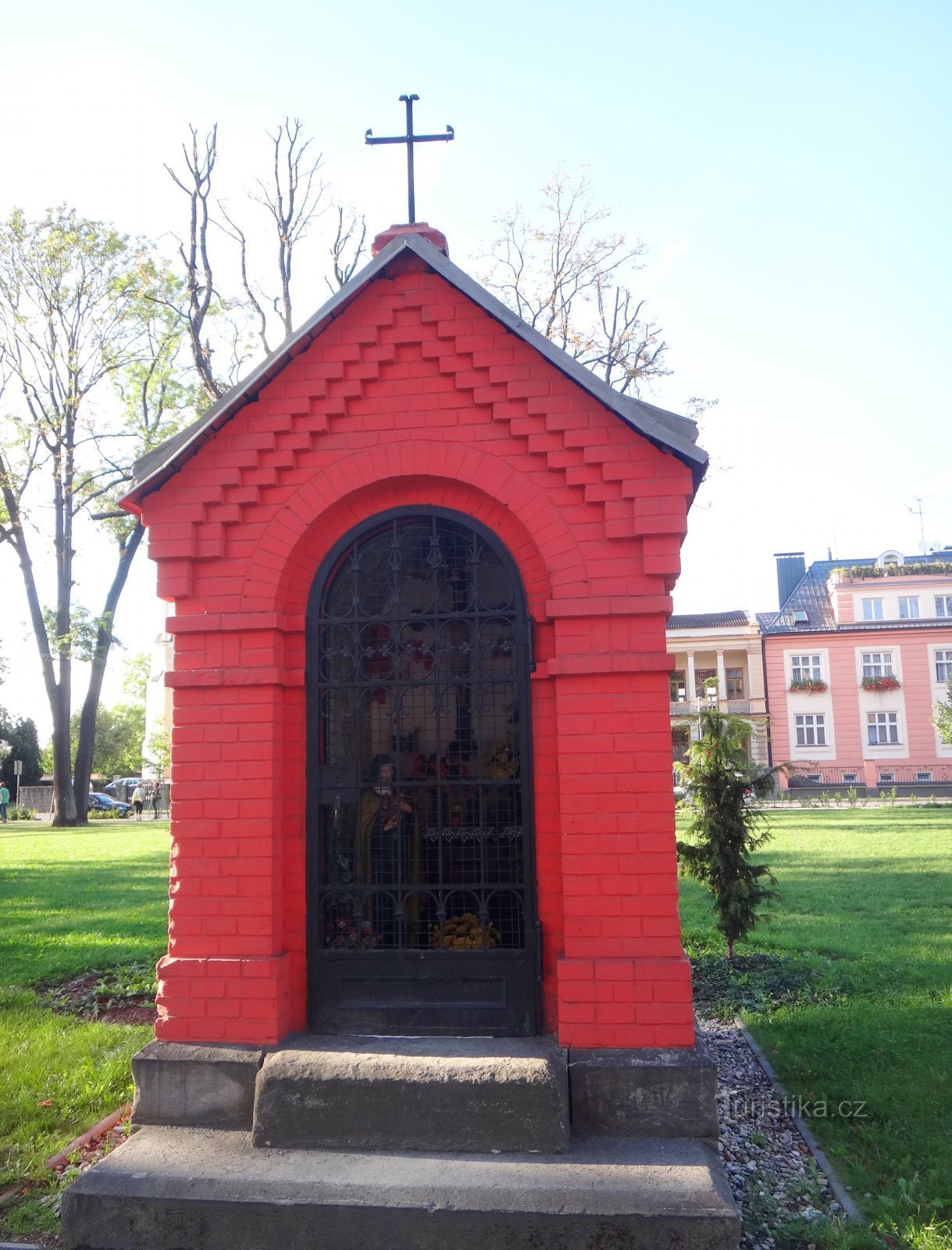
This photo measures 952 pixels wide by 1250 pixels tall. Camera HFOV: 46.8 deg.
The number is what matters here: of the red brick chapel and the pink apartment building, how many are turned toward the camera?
2

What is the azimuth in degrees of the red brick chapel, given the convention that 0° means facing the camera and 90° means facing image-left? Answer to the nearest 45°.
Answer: approximately 0°

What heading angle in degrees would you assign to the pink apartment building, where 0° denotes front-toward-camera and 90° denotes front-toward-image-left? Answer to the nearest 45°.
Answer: approximately 0°

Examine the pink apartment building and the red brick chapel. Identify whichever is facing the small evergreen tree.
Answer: the pink apartment building

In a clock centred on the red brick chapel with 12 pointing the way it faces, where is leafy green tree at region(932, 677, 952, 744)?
The leafy green tree is roughly at 7 o'clock from the red brick chapel.

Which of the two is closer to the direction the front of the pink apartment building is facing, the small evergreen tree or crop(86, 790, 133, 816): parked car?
the small evergreen tree

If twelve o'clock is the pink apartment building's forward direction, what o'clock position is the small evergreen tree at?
The small evergreen tree is roughly at 12 o'clock from the pink apartment building.

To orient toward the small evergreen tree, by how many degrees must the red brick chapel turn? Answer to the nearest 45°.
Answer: approximately 135° to its left

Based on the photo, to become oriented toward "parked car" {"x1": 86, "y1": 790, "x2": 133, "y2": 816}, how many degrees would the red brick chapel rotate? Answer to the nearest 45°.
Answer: approximately 180°

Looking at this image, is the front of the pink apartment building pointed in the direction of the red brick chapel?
yes
